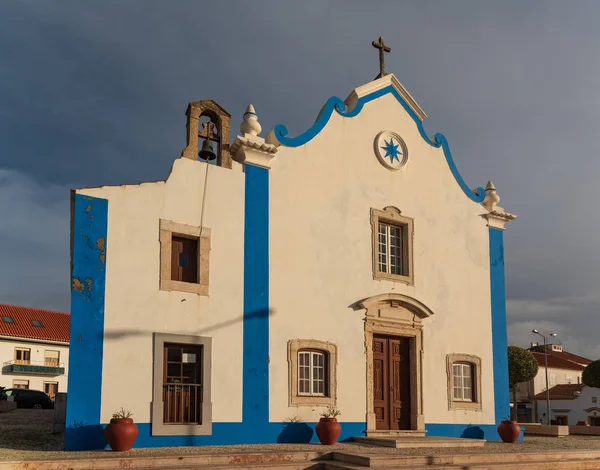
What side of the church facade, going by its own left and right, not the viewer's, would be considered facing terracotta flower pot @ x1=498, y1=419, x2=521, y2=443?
left

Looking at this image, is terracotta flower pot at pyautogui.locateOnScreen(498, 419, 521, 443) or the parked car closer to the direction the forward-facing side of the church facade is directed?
the terracotta flower pot

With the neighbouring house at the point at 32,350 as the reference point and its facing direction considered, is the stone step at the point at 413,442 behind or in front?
in front

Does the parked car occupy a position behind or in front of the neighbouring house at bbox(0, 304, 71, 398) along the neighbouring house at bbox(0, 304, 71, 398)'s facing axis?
in front

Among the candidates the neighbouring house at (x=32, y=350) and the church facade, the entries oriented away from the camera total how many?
0

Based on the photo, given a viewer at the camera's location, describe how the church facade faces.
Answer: facing the viewer and to the right of the viewer
